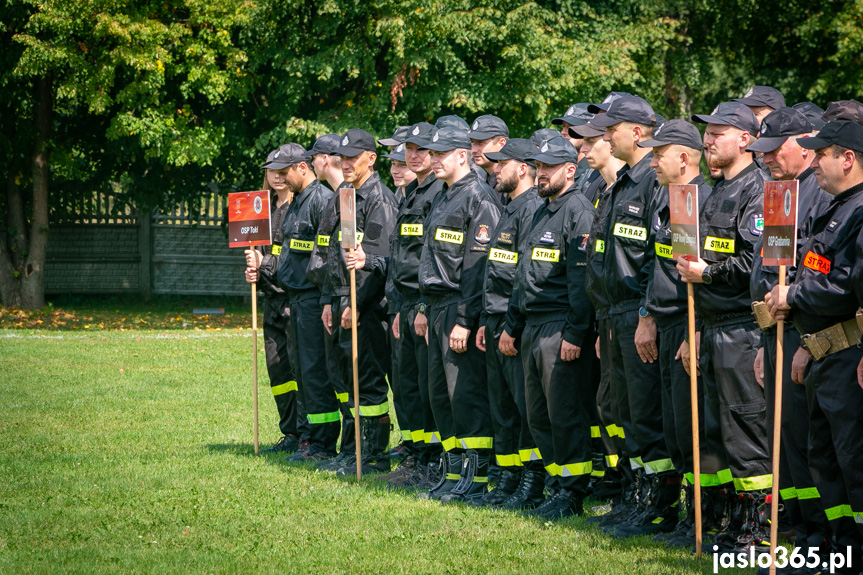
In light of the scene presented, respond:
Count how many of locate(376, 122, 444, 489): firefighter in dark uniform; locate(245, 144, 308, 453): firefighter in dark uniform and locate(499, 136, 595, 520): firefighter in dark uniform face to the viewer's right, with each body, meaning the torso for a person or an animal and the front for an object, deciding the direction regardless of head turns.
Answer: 0

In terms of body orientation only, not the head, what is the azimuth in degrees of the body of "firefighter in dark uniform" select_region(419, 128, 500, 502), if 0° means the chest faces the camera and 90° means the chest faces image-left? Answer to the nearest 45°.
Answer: approximately 45°

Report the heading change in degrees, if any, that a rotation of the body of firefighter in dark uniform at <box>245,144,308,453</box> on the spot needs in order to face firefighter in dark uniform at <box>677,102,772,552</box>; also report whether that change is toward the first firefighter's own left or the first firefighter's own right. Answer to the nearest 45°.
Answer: approximately 90° to the first firefighter's own left

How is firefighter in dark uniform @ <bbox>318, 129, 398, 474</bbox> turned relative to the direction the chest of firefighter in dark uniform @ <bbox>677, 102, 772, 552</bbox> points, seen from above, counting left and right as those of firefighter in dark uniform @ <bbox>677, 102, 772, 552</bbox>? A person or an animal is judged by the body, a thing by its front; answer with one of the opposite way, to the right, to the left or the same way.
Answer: the same way

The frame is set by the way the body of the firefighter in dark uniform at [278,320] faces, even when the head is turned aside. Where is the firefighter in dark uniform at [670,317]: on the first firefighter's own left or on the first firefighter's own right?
on the first firefighter's own left

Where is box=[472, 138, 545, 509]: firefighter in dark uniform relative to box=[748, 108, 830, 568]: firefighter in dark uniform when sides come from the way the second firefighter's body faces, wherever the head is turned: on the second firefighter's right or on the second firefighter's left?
on the second firefighter's right

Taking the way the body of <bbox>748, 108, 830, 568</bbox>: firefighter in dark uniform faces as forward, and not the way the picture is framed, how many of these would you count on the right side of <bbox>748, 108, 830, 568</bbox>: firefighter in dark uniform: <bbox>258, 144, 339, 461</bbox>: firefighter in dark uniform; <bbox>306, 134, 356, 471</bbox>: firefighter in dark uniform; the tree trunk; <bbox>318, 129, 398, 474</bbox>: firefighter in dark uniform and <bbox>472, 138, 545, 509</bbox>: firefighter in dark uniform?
5

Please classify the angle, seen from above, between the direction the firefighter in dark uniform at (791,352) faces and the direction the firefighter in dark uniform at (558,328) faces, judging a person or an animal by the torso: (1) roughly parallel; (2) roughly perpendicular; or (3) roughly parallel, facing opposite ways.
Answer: roughly parallel

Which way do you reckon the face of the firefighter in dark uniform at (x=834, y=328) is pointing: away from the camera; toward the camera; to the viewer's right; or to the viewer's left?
to the viewer's left

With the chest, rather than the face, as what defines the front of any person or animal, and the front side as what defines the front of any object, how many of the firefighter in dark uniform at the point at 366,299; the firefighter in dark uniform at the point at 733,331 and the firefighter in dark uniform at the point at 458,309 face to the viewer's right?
0

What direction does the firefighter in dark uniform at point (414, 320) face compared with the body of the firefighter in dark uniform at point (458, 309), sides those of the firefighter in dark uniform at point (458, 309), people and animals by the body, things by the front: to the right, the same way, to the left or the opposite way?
the same way

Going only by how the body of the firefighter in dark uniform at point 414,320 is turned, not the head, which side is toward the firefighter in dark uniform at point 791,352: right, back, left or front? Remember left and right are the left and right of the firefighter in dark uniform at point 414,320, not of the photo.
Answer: left

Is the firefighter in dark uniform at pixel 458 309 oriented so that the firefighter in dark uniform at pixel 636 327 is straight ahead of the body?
no

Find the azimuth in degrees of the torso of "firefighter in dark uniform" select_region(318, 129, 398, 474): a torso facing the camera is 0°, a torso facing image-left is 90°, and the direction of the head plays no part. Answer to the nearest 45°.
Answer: approximately 45°

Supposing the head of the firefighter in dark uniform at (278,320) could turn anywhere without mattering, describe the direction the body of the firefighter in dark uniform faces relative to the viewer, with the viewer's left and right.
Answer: facing the viewer and to the left of the viewer

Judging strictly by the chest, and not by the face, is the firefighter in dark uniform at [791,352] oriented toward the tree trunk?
no

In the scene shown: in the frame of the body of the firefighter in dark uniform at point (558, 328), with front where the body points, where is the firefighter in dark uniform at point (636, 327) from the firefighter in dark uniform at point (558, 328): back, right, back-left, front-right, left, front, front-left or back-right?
left

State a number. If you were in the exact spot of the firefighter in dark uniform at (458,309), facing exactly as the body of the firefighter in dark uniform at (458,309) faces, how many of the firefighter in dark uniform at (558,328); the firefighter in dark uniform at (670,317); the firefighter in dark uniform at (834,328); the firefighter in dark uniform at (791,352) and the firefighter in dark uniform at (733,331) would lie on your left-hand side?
5

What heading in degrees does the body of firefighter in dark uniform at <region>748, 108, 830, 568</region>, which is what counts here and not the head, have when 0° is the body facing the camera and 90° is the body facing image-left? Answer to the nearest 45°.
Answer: approximately 45°

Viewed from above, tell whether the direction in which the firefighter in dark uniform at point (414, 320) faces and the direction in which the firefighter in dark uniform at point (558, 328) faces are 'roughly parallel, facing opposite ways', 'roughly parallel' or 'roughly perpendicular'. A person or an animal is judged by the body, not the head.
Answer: roughly parallel

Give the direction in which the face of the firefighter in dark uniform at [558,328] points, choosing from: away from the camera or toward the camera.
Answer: toward the camera

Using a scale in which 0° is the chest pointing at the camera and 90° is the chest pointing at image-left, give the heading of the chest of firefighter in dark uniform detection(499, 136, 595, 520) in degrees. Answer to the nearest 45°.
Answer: approximately 45°
